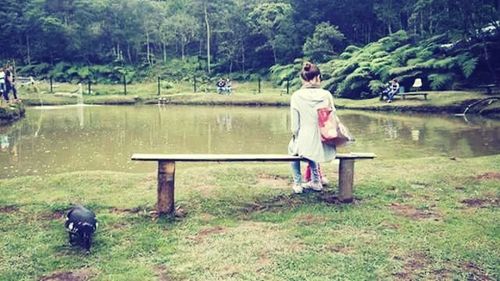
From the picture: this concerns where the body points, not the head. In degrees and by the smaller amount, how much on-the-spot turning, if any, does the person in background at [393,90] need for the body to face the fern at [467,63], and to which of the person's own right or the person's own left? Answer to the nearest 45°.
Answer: approximately 135° to the person's own left

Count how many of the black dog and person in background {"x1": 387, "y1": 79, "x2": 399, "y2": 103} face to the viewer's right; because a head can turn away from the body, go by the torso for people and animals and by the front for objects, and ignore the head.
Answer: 0

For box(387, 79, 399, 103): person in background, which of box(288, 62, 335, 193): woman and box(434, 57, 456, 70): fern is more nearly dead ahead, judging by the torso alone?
the woman

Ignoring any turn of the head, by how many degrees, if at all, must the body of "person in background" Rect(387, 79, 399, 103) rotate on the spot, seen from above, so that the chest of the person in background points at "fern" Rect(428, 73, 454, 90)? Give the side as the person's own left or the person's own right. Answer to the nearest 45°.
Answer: approximately 135° to the person's own left

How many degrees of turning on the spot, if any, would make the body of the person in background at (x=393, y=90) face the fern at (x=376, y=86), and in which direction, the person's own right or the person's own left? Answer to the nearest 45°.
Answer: approximately 90° to the person's own right

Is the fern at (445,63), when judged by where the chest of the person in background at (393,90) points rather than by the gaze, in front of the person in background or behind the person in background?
behind

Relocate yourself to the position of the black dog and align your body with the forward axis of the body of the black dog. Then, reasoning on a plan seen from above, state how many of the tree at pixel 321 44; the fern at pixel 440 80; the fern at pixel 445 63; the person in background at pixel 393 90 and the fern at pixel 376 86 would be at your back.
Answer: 5

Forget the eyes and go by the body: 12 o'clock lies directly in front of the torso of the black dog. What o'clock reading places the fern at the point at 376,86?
The fern is roughly at 6 o'clock from the black dog.

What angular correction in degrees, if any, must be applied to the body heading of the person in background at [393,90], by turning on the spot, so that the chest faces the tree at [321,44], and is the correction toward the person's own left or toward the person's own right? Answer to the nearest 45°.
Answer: approximately 90° to the person's own right

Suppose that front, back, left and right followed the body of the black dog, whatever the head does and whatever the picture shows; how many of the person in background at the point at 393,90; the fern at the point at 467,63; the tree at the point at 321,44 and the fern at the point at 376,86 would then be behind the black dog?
4

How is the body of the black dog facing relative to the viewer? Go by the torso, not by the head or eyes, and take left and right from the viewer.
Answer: facing the viewer and to the left of the viewer

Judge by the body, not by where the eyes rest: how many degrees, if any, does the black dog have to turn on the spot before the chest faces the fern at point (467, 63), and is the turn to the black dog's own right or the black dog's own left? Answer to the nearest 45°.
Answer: approximately 180°

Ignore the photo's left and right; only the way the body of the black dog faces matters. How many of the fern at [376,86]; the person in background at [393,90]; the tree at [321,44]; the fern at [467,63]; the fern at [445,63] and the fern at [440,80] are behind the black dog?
6
